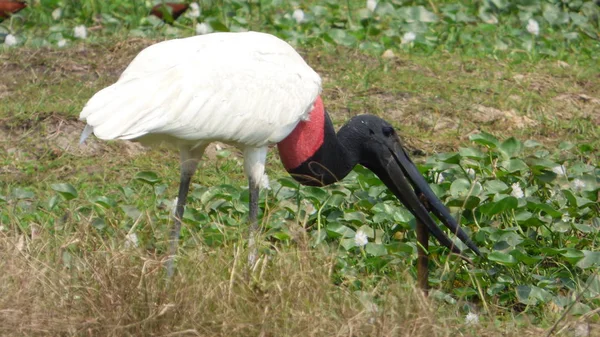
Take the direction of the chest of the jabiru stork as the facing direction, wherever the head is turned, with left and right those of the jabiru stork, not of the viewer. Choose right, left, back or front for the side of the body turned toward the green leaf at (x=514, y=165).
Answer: front

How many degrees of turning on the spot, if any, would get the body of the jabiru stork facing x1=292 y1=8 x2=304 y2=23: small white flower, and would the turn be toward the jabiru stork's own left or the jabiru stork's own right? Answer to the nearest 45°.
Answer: approximately 90° to the jabiru stork's own left

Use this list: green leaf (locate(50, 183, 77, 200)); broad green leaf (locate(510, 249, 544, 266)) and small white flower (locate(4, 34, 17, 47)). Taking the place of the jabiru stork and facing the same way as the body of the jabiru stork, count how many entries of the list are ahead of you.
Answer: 1

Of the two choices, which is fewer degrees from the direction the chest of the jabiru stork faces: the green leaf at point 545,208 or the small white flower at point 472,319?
the green leaf

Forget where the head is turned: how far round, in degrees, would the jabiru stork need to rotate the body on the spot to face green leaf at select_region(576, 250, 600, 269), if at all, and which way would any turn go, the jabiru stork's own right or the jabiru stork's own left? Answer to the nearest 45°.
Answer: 0° — it already faces it

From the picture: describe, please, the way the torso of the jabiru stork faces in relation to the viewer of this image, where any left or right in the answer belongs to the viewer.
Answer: facing to the right of the viewer

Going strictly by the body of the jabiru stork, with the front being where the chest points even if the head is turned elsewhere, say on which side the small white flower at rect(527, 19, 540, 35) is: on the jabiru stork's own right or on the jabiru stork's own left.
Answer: on the jabiru stork's own left

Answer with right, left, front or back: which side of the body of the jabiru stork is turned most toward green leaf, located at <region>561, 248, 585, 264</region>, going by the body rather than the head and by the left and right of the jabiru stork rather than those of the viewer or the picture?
front

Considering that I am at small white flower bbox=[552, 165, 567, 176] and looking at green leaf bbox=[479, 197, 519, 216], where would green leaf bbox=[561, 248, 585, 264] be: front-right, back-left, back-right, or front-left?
front-left

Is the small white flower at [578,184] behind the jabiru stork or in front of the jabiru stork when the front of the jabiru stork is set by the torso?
in front

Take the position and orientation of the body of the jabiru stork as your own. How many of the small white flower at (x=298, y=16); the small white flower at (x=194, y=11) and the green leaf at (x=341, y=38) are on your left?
3

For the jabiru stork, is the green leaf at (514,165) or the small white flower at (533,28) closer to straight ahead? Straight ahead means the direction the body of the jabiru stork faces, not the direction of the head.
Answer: the green leaf

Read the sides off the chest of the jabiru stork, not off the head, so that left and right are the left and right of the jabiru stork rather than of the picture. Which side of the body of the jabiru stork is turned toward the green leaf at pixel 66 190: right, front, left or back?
back

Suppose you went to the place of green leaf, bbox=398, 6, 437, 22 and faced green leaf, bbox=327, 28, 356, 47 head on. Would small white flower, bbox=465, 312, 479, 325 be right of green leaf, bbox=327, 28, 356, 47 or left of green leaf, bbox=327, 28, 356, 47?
left

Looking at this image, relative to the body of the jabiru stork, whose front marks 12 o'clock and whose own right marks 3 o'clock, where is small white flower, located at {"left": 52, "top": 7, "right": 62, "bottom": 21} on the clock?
The small white flower is roughly at 8 o'clock from the jabiru stork.

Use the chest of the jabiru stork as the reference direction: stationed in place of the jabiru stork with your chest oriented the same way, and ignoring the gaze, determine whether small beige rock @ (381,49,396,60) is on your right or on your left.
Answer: on your left
